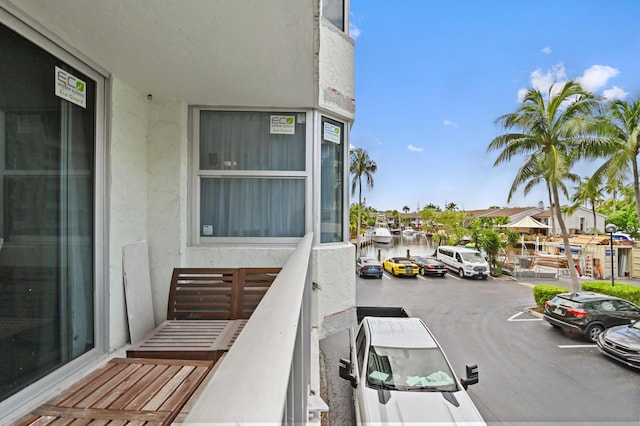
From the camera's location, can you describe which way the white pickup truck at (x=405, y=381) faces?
facing the viewer

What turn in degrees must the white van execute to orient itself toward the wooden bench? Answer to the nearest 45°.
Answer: approximately 45° to its right

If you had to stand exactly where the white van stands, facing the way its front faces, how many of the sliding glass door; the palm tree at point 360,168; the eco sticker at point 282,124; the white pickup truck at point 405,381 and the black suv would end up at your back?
1

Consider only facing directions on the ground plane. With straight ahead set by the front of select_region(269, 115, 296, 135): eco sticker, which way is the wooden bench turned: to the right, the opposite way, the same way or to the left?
the same way

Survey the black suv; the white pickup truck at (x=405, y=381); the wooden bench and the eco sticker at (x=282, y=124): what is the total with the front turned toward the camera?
3

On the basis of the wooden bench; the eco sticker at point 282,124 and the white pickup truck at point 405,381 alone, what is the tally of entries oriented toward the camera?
3

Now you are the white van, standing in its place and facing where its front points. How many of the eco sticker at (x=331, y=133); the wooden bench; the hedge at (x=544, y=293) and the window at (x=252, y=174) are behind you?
0

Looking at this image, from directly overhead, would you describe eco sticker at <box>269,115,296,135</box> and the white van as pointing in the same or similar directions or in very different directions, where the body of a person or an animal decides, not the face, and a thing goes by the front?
same or similar directions

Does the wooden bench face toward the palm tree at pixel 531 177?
no

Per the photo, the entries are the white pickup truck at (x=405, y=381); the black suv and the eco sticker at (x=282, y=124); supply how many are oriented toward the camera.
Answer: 2

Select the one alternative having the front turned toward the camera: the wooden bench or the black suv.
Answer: the wooden bench
